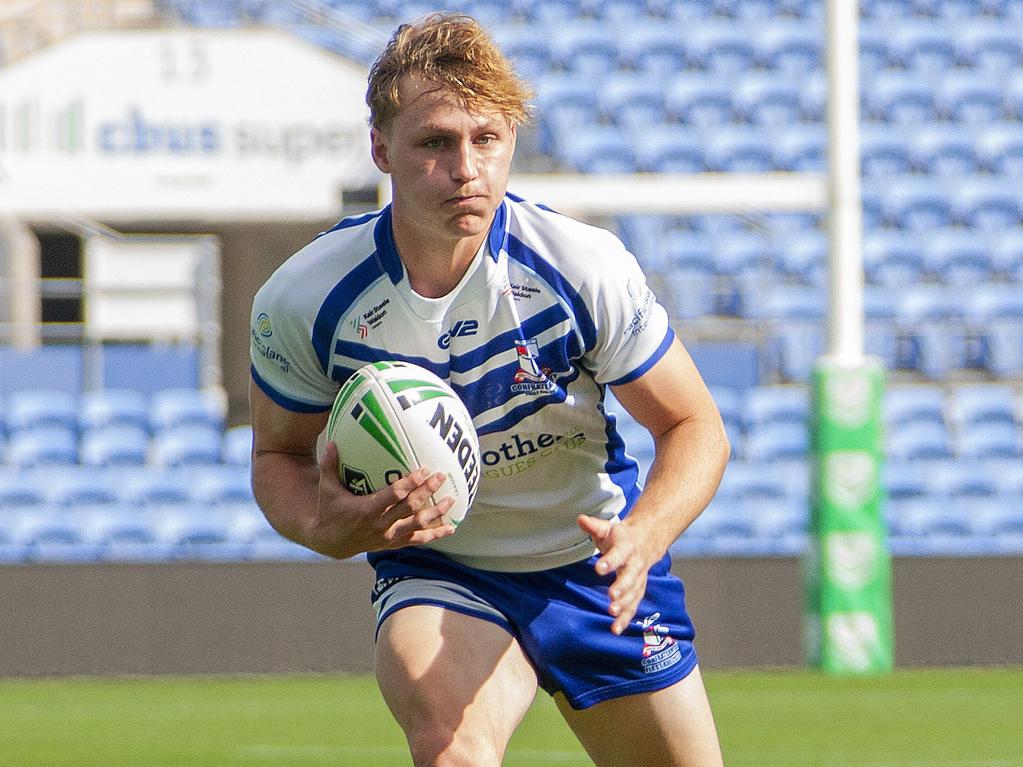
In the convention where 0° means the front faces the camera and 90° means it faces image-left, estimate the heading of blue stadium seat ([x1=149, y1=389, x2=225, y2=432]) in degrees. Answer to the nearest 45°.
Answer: approximately 0°

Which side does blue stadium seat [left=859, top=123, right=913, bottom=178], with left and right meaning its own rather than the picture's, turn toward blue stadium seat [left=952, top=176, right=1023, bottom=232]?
left

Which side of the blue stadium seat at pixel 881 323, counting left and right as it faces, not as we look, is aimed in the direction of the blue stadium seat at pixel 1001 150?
back

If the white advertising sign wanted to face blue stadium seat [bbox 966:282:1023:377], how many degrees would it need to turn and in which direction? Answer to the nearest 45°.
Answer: approximately 90° to its left

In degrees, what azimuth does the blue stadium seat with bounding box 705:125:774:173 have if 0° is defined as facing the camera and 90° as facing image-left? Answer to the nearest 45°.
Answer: approximately 0°

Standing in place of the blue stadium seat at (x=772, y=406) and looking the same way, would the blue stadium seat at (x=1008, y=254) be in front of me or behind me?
behind

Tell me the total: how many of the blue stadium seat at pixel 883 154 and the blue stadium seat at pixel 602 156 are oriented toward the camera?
2

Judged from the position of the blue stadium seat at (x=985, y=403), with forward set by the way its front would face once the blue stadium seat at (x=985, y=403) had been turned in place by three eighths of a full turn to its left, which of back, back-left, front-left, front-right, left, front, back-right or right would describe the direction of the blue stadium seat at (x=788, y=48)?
left

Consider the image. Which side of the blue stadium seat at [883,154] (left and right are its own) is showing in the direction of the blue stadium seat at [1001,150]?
left

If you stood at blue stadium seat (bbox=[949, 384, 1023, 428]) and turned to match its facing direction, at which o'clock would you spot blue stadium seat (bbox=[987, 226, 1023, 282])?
blue stadium seat (bbox=[987, 226, 1023, 282]) is roughly at 6 o'clock from blue stadium seat (bbox=[949, 384, 1023, 428]).

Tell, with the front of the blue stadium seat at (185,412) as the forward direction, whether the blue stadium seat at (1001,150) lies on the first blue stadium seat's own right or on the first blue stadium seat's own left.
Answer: on the first blue stadium seat's own left
